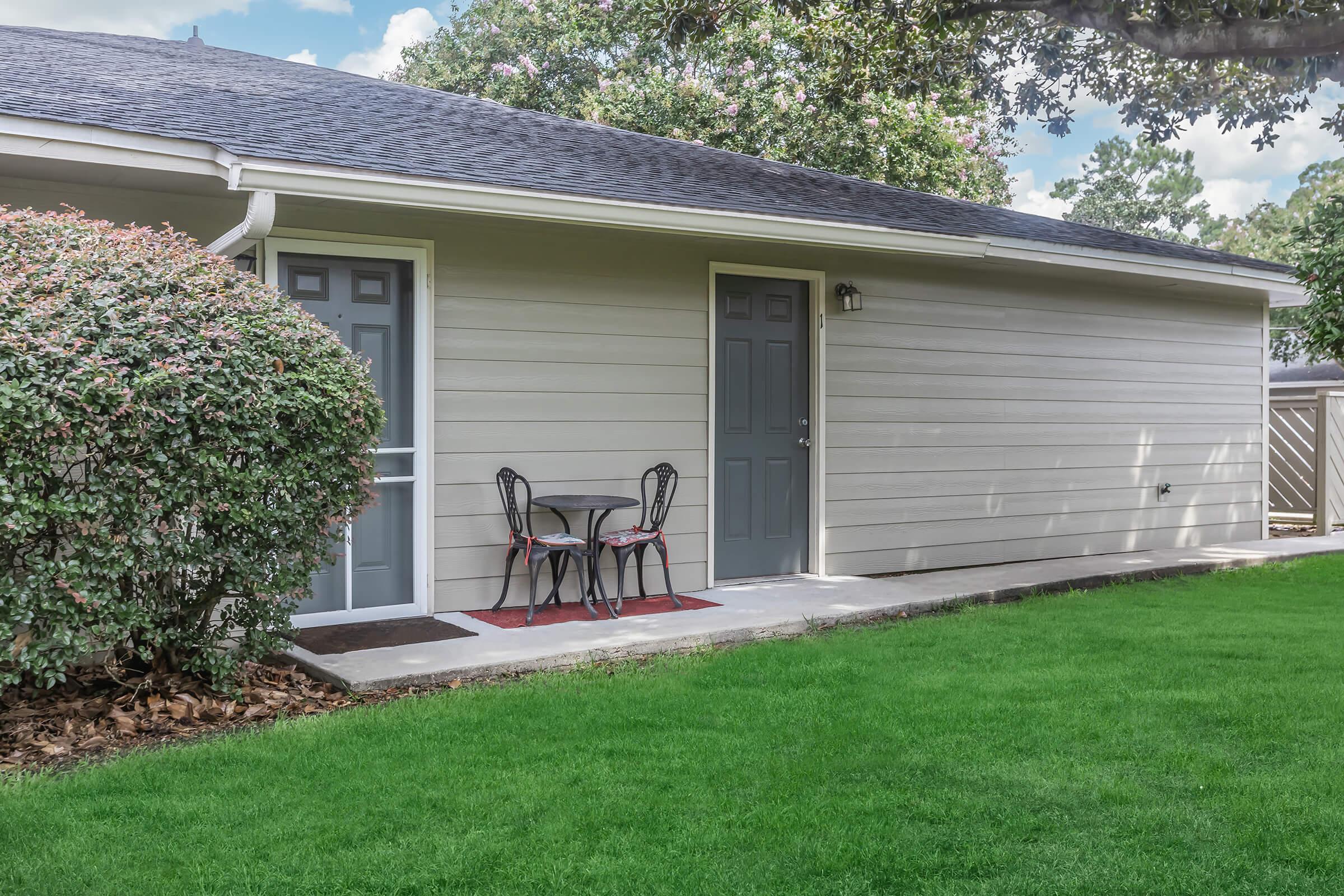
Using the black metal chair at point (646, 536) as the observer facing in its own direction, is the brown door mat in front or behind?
in front

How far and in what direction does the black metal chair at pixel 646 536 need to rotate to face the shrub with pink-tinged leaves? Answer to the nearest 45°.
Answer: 0° — it already faces it

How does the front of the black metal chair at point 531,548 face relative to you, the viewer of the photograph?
facing away from the viewer and to the right of the viewer

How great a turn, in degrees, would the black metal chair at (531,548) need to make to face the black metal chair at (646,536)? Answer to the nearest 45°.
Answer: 0° — it already faces it

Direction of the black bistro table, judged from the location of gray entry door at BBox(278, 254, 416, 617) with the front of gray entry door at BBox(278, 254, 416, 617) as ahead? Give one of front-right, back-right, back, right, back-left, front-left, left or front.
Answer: left

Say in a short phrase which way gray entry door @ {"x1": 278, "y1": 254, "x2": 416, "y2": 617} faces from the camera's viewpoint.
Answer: facing the viewer

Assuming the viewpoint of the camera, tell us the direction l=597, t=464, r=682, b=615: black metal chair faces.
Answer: facing the viewer and to the left of the viewer

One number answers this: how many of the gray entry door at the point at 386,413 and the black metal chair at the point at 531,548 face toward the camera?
1

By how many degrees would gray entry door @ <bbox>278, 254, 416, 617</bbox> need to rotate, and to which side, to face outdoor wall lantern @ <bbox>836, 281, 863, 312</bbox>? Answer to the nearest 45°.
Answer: approximately 90° to its left

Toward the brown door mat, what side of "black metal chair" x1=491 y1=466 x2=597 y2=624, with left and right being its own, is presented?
back

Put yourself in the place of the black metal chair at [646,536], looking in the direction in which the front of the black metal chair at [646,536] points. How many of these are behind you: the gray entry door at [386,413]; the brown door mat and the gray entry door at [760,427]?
1

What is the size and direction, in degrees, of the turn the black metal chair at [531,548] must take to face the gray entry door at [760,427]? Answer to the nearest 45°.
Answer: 0° — it already faces it

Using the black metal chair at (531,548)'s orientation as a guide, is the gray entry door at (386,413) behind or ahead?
behind

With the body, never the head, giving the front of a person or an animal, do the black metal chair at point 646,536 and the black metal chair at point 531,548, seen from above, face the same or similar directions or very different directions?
very different directions

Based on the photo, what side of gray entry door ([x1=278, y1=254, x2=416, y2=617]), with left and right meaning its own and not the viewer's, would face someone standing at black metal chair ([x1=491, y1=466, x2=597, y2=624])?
left
